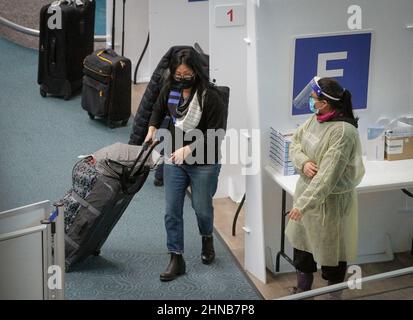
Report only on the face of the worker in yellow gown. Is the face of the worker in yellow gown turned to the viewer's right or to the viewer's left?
to the viewer's left

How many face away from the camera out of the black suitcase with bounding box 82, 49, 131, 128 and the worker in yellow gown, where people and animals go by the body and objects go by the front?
0

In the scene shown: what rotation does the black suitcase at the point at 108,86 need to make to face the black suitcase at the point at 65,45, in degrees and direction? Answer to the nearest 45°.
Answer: approximately 90° to its right

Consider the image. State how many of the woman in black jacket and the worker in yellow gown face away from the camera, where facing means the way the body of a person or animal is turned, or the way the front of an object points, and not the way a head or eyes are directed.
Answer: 0

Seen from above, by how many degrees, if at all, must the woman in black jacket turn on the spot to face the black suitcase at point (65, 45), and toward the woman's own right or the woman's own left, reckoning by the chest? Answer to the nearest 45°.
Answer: approximately 135° to the woman's own right

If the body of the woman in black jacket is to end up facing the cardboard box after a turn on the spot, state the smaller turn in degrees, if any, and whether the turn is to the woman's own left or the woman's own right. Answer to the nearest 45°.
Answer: approximately 135° to the woman's own left

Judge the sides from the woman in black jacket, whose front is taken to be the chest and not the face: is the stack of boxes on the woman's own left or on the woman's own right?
on the woman's own left

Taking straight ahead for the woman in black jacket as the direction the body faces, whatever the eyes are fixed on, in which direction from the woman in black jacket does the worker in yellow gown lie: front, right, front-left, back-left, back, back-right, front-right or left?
left
